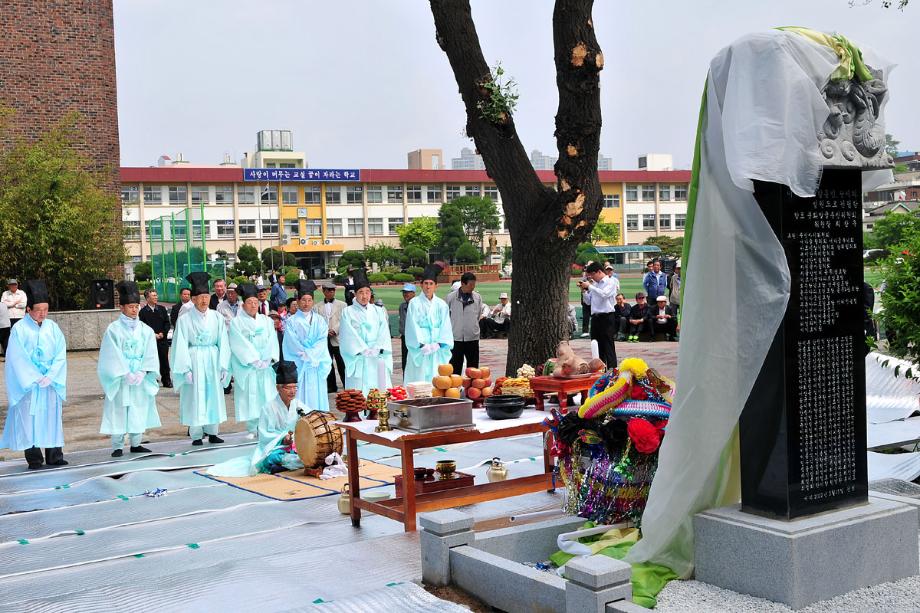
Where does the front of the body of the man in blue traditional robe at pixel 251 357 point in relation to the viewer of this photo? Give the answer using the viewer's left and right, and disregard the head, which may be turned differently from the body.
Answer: facing the viewer and to the right of the viewer

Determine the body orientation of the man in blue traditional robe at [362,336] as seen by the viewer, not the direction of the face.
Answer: toward the camera

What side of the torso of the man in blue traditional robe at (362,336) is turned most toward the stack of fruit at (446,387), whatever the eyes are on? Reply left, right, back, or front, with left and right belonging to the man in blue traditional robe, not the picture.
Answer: front

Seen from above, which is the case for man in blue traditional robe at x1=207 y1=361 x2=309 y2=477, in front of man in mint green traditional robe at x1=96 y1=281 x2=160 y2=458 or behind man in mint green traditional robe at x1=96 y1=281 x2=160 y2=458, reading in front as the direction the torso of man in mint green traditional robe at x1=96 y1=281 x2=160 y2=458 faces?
in front

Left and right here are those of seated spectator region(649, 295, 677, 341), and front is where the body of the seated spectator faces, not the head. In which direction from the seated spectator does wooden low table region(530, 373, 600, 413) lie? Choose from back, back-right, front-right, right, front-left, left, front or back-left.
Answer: front

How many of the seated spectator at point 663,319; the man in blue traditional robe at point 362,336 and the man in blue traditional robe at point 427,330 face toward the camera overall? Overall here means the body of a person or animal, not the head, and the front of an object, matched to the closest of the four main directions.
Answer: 3

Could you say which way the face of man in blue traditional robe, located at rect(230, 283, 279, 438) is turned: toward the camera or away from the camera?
toward the camera

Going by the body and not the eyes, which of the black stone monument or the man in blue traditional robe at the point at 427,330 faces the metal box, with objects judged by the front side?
the man in blue traditional robe

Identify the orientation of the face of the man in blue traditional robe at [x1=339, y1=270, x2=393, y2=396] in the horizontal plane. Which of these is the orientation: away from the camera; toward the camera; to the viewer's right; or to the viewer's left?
toward the camera

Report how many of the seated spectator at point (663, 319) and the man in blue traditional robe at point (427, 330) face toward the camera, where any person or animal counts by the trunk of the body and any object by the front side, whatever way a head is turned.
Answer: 2

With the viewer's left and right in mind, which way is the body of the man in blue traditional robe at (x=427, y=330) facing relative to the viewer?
facing the viewer

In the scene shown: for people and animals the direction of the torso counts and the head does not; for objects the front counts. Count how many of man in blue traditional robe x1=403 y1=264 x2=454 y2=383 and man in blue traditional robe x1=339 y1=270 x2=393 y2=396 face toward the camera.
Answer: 2

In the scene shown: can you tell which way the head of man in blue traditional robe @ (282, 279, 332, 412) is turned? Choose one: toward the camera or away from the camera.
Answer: toward the camera
